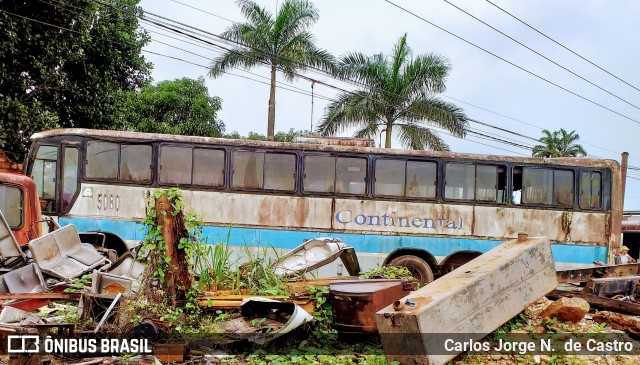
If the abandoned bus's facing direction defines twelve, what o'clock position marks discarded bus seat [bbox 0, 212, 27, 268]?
The discarded bus seat is roughly at 11 o'clock from the abandoned bus.

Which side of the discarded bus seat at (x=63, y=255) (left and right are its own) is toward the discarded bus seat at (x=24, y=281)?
right

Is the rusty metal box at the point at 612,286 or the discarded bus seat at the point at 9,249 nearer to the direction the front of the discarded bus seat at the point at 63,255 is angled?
the rusty metal box

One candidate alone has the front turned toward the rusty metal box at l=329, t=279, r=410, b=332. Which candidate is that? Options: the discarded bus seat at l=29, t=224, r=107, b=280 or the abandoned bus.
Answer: the discarded bus seat

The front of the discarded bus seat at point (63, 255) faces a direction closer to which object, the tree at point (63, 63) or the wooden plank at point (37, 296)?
the wooden plank

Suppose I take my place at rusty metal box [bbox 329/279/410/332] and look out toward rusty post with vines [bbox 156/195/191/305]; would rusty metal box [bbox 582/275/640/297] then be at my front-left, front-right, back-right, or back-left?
back-right

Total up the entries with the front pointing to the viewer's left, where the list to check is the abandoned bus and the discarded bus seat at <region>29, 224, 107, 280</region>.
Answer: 1

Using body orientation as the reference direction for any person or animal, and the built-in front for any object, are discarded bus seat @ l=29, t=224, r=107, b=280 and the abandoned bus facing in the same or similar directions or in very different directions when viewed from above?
very different directions

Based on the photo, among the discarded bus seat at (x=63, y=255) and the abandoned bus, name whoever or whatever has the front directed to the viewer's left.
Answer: the abandoned bus

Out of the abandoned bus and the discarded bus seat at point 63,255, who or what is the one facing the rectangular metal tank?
the discarded bus seat

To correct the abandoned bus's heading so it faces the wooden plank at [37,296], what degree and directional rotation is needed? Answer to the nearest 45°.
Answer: approximately 45° to its left

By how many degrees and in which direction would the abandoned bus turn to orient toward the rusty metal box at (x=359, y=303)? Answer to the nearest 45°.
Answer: approximately 90° to its left

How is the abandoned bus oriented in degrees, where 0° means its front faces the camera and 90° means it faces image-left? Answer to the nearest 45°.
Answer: approximately 90°

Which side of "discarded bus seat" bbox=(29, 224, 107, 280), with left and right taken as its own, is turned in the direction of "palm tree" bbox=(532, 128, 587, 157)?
left

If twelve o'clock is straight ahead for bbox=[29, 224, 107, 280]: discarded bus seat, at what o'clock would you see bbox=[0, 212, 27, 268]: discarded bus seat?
bbox=[0, 212, 27, 268]: discarded bus seat is roughly at 5 o'clock from bbox=[29, 224, 107, 280]: discarded bus seat.
